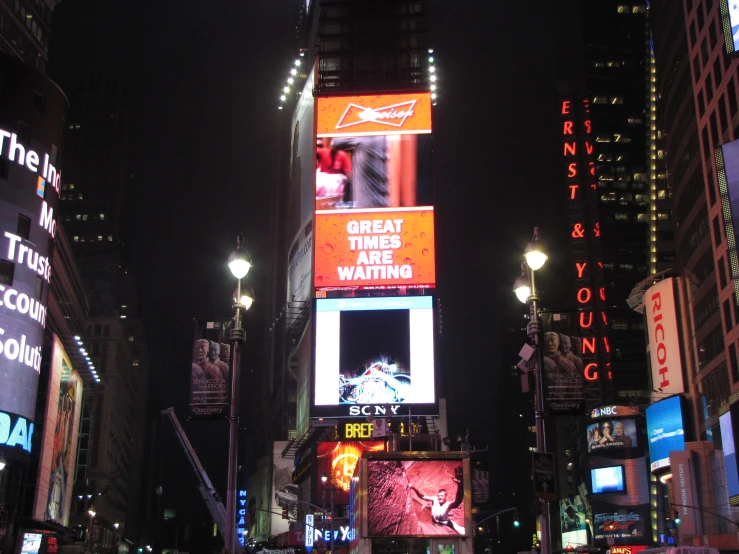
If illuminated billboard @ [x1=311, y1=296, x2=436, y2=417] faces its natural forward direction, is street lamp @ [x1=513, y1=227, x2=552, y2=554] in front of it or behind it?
in front

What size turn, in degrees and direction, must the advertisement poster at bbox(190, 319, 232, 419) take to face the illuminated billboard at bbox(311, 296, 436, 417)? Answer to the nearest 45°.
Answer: approximately 180°

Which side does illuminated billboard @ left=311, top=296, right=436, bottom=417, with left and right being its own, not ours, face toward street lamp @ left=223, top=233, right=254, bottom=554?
front

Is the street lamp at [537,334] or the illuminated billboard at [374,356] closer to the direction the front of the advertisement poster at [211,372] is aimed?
the street lamp

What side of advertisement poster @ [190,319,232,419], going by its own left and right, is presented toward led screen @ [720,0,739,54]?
left

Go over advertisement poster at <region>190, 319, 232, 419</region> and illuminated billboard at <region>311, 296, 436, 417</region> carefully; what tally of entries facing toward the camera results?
2

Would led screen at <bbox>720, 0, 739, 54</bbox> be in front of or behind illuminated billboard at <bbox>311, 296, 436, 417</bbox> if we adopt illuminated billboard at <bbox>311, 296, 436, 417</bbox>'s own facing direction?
in front

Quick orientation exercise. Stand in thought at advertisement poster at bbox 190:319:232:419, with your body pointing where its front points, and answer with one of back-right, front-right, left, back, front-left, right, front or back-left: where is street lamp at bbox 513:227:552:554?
front-left
